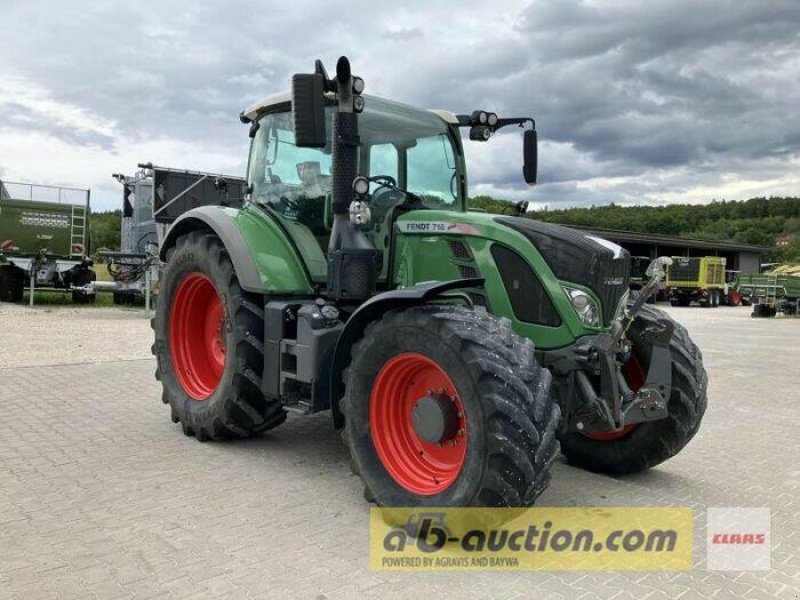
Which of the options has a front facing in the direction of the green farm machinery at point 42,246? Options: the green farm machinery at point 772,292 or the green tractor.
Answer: the green farm machinery at point 772,292

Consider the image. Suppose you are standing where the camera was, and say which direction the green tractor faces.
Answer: facing the viewer and to the right of the viewer

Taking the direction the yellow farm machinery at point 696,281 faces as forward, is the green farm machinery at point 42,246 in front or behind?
in front

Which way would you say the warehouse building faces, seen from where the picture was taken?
facing the viewer and to the left of the viewer

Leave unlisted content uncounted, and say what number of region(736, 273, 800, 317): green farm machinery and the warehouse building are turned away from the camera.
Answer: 0

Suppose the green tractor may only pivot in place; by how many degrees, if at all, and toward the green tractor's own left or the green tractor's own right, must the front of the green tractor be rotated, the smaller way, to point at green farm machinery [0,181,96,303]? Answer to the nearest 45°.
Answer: approximately 180°

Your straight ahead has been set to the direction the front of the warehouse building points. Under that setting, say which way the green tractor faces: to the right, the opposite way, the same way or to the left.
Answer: to the left

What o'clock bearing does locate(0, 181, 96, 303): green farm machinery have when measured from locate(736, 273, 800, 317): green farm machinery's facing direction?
locate(0, 181, 96, 303): green farm machinery is roughly at 12 o'clock from locate(736, 273, 800, 317): green farm machinery.
